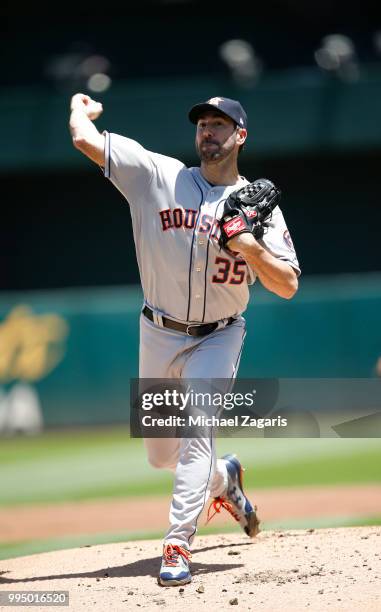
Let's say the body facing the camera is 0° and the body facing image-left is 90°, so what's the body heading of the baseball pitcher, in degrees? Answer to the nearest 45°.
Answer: approximately 0°
